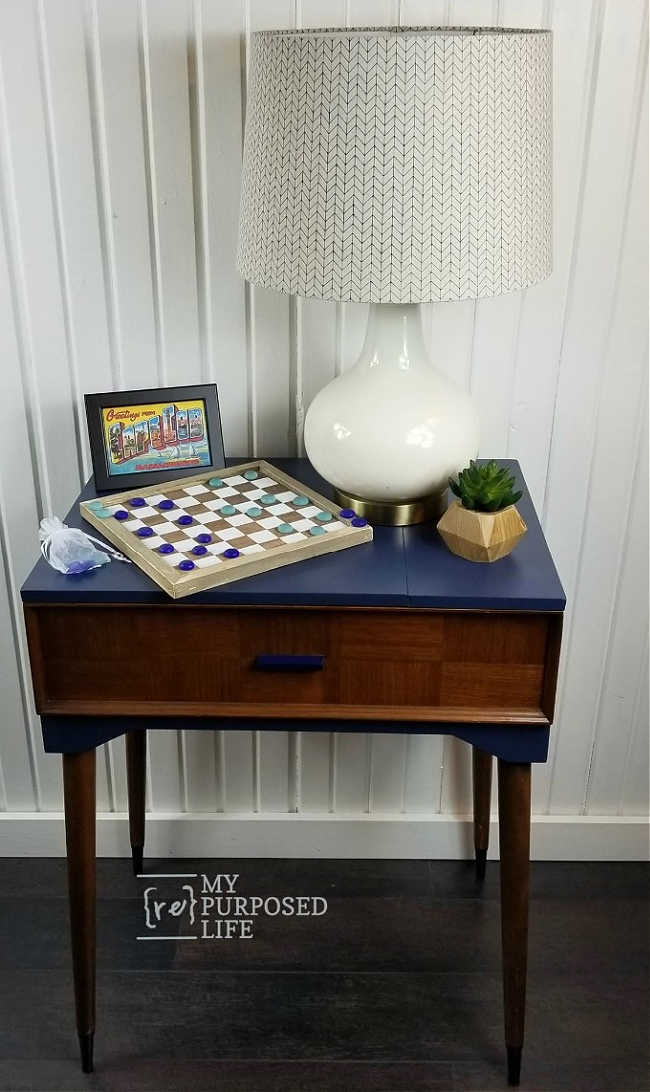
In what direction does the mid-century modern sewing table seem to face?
toward the camera

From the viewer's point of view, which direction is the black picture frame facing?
toward the camera

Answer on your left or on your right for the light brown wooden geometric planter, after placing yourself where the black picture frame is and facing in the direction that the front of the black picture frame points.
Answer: on your left

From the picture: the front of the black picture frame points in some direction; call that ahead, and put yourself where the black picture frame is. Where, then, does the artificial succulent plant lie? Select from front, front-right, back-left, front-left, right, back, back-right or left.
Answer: front-left
